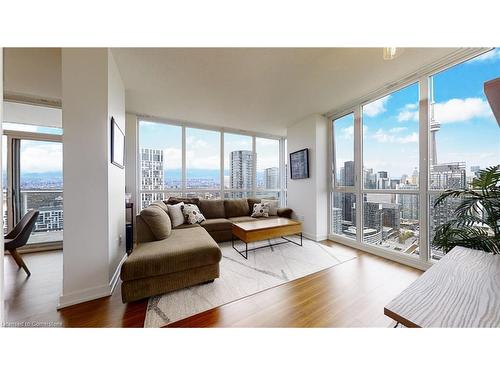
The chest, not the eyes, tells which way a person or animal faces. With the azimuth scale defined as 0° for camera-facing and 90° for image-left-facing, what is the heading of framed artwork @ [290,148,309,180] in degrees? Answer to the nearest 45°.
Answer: approximately 45°

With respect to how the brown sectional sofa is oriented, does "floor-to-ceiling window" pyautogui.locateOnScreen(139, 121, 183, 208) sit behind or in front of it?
behind

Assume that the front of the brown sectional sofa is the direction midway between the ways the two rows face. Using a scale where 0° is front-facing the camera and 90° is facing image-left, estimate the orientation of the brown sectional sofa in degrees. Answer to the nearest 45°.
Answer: approximately 315°

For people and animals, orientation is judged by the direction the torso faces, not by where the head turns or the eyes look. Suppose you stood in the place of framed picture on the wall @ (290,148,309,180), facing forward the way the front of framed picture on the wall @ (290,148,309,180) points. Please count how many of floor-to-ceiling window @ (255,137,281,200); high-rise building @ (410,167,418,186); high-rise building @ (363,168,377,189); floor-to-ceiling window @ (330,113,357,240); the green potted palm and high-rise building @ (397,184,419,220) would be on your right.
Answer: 1

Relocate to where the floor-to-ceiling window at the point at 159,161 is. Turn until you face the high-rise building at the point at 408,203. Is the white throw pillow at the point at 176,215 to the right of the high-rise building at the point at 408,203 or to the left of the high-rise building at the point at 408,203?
right

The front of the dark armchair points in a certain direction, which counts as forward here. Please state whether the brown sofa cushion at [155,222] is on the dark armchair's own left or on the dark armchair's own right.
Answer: on the dark armchair's own left

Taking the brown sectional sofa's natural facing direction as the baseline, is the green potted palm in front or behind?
in front
